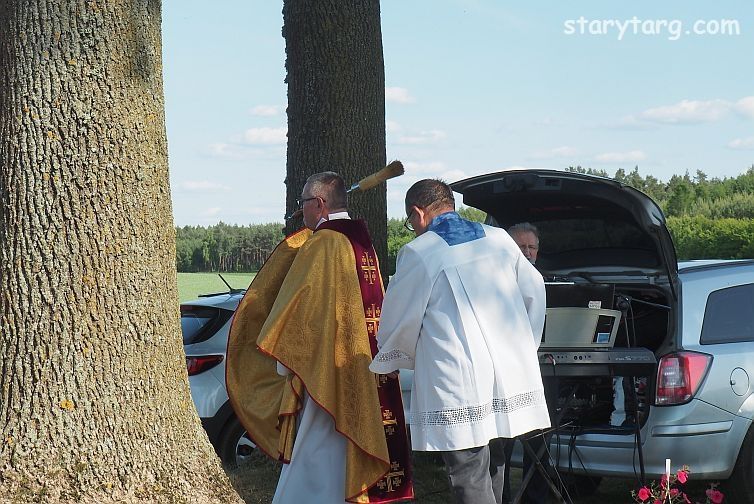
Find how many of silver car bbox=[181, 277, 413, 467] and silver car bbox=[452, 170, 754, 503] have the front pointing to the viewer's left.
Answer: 0

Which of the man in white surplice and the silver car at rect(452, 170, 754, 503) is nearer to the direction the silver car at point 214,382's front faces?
the silver car

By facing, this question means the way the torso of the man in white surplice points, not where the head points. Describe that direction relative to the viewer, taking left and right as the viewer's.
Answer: facing away from the viewer and to the left of the viewer

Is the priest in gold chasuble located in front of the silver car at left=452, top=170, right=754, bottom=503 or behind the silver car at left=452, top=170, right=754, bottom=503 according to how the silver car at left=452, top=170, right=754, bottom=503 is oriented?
behind

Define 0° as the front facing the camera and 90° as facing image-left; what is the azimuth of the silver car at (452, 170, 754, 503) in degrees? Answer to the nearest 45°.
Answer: approximately 225°

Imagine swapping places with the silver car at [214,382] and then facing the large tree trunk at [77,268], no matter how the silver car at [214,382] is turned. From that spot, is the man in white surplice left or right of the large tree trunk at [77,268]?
left

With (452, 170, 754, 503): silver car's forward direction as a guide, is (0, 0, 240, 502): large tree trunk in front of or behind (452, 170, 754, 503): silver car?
behind

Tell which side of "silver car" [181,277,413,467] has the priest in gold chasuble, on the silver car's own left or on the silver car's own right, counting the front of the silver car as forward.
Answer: on the silver car's own right

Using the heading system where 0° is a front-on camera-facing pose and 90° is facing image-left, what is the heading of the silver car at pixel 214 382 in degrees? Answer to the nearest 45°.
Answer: approximately 225°

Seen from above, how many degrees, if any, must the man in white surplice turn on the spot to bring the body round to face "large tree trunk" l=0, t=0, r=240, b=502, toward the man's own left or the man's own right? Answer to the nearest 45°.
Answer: approximately 45° to the man's own left
